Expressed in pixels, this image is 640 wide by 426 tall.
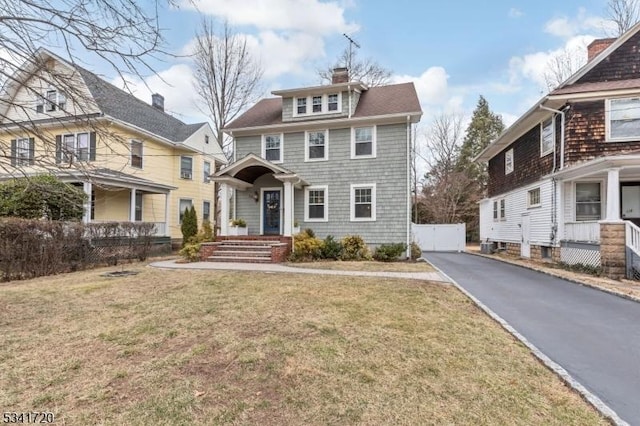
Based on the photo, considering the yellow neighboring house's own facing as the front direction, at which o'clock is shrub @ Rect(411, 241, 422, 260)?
The shrub is roughly at 9 o'clock from the yellow neighboring house.

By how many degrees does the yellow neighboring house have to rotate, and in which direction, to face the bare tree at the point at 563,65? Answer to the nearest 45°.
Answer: approximately 135° to its left

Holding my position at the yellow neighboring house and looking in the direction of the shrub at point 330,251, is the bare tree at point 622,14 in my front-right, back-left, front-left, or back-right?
front-left

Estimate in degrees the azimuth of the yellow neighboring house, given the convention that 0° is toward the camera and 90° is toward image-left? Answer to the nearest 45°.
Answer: approximately 45°

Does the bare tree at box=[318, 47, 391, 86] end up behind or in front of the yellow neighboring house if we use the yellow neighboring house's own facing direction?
behind

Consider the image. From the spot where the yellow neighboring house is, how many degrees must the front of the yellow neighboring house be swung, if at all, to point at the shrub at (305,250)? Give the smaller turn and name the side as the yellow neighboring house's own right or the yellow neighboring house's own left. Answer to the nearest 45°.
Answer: approximately 90° to the yellow neighboring house's own left

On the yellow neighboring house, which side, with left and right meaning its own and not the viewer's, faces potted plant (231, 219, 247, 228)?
left

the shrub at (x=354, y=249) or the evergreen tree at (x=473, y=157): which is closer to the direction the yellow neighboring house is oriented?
the shrub

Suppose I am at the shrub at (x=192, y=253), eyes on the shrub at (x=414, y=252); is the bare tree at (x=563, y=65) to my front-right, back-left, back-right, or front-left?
front-left

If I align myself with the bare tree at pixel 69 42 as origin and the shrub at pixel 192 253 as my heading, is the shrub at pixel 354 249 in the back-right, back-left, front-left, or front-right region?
front-right

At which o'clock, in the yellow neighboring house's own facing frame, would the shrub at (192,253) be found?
The shrub is roughly at 10 o'clock from the yellow neighboring house.
